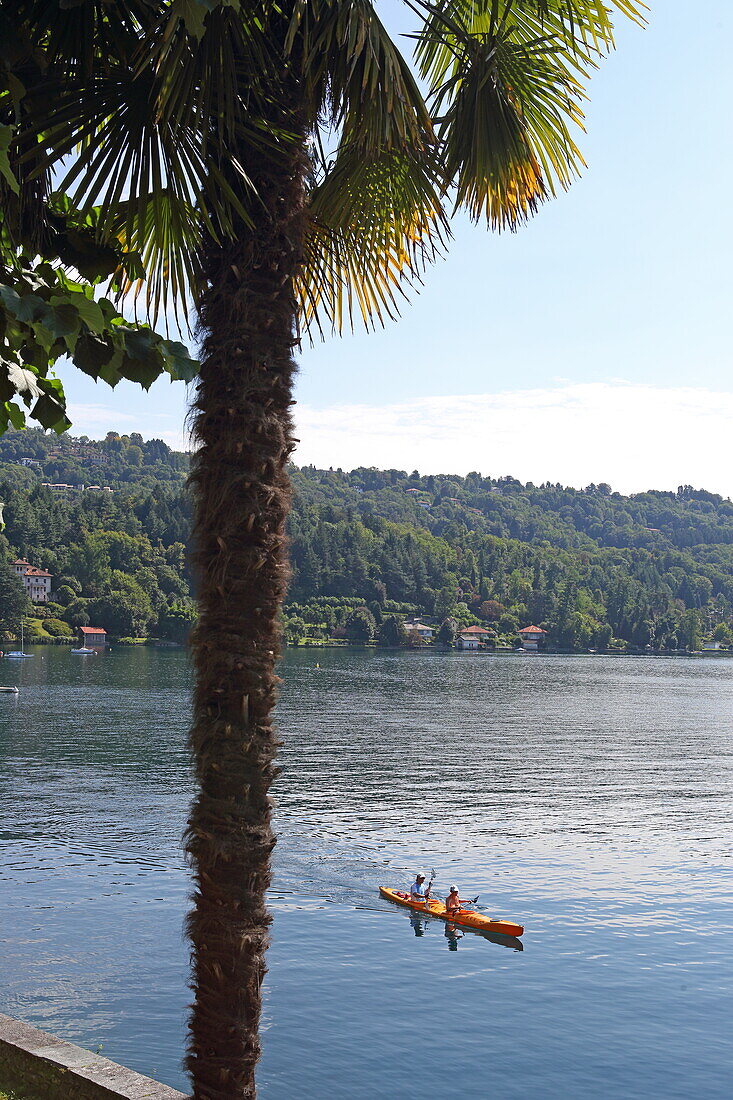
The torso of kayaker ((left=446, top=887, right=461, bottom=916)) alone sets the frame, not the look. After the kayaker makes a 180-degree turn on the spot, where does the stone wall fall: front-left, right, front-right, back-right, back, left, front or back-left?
back-left

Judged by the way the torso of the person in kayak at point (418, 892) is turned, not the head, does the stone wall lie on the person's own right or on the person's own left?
on the person's own right

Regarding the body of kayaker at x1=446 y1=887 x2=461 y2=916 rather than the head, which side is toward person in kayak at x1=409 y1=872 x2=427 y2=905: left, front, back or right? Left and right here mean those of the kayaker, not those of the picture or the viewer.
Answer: back

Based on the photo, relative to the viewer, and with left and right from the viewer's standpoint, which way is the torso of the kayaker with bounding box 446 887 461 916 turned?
facing the viewer and to the right of the viewer

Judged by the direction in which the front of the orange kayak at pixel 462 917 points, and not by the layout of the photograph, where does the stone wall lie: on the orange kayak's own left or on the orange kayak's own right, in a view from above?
on the orange kayak's own right

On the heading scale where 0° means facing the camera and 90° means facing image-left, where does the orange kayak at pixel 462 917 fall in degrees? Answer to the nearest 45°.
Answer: approximately 315°
